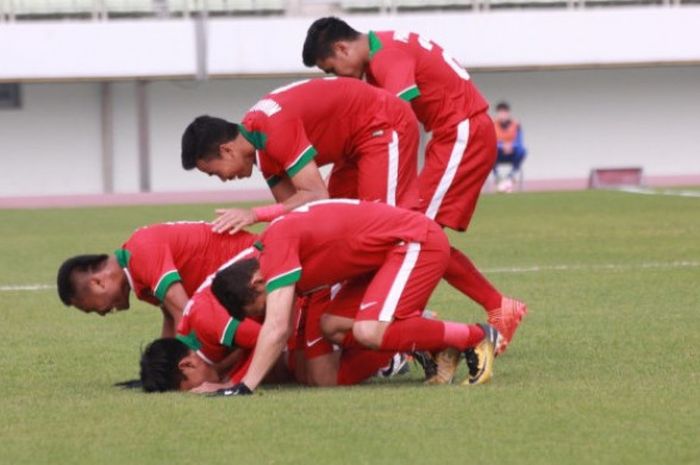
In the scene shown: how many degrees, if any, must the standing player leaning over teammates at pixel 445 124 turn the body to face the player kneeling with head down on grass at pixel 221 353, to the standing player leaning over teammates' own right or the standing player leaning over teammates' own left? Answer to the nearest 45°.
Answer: approximately 45° to the standing player leaning over teammates' own left

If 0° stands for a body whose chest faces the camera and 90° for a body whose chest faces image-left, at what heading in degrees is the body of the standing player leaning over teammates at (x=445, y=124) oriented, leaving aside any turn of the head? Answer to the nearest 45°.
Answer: approximately 90°

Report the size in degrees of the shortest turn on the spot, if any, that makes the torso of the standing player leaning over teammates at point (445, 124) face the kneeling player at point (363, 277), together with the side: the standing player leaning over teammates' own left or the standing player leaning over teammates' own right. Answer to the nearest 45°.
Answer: approximately 90° to the standing player leaning over teammates' own left

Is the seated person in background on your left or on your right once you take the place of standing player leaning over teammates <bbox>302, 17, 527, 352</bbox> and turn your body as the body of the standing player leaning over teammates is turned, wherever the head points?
on your right
